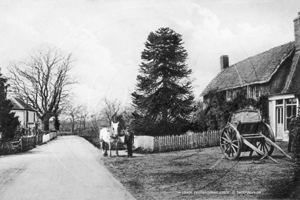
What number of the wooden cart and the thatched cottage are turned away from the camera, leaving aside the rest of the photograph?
0

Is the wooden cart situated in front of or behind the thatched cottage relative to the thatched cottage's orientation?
in front

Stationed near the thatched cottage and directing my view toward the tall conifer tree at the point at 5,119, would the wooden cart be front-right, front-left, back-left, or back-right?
front-left

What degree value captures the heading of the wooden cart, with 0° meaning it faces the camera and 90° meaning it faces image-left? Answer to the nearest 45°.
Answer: approximately 315°

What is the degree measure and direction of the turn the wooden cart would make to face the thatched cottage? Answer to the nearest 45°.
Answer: approximately 135° to its left

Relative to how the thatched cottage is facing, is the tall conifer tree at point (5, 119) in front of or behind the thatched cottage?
in front

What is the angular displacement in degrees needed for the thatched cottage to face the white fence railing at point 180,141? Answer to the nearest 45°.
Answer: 0° — it already faces it
